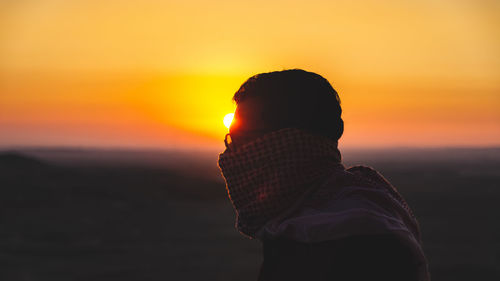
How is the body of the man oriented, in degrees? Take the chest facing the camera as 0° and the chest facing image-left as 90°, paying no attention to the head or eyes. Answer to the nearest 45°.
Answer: approximately 90°
